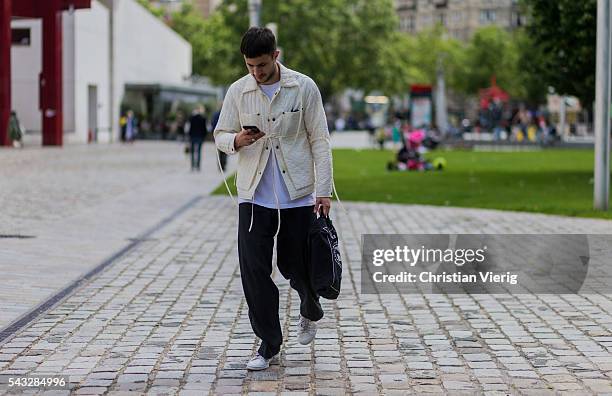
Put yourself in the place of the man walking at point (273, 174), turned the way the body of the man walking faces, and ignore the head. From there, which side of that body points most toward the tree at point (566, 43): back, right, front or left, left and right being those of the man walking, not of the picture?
back

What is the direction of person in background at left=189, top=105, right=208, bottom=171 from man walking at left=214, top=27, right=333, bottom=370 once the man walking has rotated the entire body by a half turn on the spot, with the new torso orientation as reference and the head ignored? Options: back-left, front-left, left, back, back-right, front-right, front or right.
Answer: front

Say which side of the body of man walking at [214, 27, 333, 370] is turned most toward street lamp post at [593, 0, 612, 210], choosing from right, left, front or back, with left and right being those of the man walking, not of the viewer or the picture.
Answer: back

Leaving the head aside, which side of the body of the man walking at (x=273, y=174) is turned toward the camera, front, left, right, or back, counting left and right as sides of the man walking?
front

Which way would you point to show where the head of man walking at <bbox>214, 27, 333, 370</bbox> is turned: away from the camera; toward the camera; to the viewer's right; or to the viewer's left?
toward the camera

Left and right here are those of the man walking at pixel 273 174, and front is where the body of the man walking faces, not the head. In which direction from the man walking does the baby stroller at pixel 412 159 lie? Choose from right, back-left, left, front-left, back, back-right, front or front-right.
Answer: back
